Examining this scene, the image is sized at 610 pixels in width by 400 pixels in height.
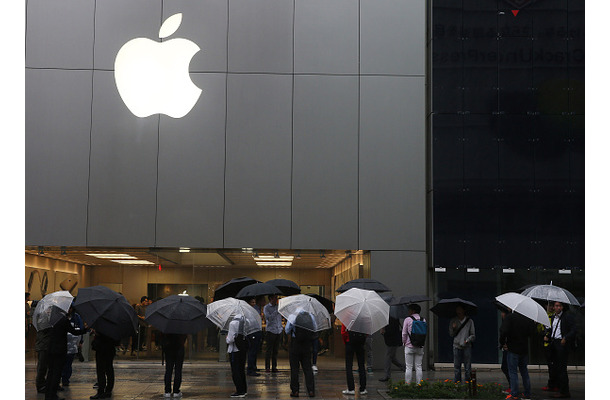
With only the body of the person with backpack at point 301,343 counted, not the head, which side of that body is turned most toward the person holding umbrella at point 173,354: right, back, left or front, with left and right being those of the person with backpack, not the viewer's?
left

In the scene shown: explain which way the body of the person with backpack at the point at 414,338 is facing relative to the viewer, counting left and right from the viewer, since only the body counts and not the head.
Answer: facing away from the viewer and to the left of the viewer

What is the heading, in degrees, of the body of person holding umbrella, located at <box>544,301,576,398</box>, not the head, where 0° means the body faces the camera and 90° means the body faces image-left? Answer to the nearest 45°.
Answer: approximately 45°

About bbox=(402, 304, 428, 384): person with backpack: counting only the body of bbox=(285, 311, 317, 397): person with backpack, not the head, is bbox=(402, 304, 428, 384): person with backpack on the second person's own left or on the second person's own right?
on the second person's own right

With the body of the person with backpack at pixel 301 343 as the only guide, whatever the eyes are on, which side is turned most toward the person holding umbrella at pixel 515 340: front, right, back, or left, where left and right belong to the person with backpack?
right

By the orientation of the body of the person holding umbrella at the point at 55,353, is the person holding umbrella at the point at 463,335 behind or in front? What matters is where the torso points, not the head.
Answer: in front

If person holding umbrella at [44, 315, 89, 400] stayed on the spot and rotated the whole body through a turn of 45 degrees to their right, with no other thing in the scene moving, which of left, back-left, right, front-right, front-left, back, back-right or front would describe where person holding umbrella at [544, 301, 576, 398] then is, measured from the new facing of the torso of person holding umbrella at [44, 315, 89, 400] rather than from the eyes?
front-left

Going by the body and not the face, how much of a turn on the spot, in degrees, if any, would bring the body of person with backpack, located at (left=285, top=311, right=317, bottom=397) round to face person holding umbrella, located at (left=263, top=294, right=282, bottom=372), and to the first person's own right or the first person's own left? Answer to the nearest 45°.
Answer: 0° — they already face them

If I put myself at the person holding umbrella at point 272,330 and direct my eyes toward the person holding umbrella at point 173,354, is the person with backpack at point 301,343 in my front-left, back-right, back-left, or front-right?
front-left

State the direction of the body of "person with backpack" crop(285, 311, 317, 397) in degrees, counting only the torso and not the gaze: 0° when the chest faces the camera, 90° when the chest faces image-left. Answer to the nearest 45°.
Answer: approximately 180°

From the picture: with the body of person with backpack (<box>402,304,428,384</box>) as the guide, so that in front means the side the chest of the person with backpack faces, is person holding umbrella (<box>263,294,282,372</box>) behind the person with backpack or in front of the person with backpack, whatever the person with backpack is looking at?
in front

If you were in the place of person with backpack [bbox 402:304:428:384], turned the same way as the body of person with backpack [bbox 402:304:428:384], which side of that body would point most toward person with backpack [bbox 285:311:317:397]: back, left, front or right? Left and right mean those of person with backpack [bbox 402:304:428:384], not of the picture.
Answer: left
